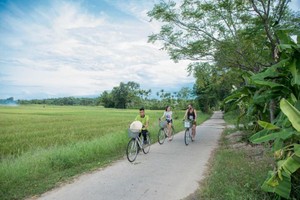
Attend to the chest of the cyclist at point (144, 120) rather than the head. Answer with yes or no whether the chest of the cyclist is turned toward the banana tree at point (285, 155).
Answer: no

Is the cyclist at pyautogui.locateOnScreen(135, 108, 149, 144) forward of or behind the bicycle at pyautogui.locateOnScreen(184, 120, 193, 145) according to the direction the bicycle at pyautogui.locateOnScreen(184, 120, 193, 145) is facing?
forward

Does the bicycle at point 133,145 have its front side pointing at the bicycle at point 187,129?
no

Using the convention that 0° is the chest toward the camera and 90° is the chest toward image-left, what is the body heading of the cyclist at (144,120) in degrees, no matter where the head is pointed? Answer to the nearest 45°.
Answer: approximately 45°

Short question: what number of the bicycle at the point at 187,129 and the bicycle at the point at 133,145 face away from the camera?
0

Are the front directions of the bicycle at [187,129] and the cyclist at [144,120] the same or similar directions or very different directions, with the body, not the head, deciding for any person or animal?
same or similar directions

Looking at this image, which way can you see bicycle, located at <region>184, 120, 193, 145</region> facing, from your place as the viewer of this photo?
facing the viewer and to the left of the viewer

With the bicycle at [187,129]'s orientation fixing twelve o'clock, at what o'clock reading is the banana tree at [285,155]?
The banana tree is roughly at 10 o'clock from the bicycle.

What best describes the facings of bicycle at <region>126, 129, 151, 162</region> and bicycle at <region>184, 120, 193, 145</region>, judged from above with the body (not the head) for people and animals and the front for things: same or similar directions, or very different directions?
same or similar directions

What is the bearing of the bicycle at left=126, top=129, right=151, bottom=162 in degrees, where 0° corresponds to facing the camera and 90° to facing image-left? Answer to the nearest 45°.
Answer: approximately 45°

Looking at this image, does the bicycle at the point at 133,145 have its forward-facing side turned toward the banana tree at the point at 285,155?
no
